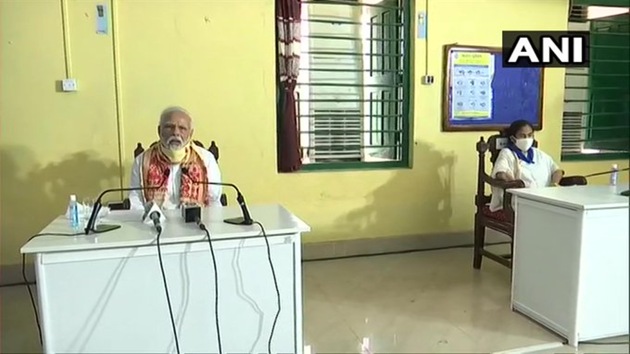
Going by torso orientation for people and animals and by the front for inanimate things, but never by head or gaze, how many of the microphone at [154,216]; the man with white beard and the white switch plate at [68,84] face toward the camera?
2

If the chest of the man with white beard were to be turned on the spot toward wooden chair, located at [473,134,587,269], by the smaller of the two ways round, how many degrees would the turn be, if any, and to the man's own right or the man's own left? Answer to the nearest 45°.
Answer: approximately 90° to the man's own left

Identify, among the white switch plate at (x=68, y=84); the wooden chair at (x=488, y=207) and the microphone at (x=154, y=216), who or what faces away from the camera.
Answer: the microphone

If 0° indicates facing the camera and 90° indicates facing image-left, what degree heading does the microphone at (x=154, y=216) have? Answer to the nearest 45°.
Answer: approximately 180°

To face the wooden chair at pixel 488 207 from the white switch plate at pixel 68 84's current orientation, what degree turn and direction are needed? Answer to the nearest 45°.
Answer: approximately 90° to its left

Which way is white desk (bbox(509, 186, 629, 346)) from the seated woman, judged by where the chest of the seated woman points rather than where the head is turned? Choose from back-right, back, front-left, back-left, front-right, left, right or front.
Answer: front-right

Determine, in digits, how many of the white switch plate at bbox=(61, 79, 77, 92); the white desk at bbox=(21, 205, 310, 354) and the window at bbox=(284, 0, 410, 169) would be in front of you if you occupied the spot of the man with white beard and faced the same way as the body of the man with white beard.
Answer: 1

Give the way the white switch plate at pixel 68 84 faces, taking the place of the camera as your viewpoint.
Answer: facing the viewer

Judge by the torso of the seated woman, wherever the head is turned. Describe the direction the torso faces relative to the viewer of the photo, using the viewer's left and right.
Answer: facing the viewer and to the right of the viewer

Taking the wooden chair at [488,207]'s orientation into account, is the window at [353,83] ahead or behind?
behind

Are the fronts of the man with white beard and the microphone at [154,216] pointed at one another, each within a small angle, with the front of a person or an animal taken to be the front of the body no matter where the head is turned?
yes

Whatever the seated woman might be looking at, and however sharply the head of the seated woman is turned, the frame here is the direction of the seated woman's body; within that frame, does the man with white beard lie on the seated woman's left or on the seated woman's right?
on the seated woman's right

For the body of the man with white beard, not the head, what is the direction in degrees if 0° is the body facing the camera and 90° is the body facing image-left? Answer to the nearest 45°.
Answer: approximately 0°

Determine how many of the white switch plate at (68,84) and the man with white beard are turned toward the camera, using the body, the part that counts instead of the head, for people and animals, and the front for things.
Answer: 2

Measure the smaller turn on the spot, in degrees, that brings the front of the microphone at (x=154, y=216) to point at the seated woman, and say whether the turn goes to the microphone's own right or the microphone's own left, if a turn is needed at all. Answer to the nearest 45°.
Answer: approximately 90° to the microphone's own right

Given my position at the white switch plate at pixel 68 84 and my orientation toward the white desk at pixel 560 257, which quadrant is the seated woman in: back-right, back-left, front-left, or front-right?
front-left

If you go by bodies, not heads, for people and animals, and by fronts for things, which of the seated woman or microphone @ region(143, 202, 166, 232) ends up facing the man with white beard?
the microphone

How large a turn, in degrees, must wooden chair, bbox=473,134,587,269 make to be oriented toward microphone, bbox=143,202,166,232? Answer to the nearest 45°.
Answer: approximately 90° to its right
